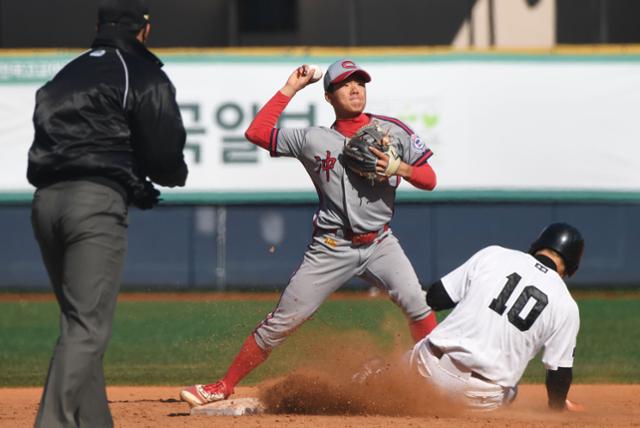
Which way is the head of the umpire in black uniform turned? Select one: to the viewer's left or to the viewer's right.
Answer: to the viewer's right

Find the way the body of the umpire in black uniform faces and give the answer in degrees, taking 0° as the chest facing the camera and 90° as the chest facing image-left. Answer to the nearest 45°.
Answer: approximately 225°
